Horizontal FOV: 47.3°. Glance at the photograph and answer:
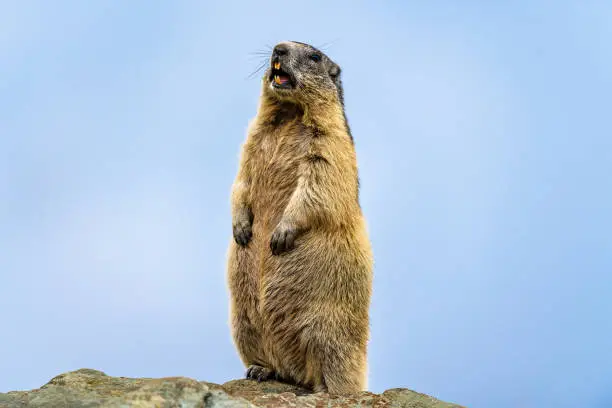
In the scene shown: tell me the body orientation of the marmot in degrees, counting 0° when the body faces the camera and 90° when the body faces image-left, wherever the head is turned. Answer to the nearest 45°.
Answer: approximately 45°
